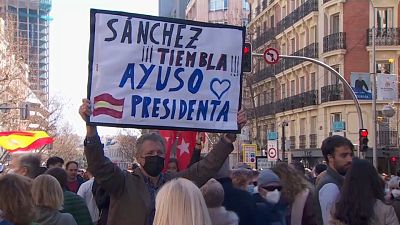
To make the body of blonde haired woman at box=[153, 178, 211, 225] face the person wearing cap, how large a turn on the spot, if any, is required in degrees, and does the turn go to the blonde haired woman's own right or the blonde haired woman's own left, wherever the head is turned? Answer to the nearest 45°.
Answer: approximately 45° to the blonde haired woman's own right

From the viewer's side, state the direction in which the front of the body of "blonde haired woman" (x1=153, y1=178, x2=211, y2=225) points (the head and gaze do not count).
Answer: away from the camera

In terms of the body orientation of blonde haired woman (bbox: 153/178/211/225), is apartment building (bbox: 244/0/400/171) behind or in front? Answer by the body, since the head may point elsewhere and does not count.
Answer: in front

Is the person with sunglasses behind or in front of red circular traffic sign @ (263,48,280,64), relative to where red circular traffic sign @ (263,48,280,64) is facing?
in front

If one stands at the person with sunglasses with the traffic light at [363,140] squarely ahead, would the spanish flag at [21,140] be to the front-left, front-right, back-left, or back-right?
front-left

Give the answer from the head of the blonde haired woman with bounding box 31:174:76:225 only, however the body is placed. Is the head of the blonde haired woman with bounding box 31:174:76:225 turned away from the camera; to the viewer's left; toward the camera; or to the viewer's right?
away from the camera

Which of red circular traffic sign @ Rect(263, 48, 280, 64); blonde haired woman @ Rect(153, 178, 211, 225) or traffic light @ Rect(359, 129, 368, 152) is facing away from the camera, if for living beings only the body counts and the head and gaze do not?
the blonde haired woman

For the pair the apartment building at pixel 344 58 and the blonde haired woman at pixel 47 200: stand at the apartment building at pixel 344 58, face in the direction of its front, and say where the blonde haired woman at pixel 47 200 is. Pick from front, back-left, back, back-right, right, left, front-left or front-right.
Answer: front-left

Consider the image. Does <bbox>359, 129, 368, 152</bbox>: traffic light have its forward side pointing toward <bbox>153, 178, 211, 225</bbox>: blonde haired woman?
yes

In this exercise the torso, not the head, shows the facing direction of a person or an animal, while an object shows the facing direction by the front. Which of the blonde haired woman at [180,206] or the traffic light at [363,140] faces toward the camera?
the traffic light

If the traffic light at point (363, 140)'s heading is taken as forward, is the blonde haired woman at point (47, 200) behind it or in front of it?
in front

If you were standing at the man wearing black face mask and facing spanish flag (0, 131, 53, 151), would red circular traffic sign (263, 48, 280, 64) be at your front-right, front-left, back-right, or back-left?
front-right

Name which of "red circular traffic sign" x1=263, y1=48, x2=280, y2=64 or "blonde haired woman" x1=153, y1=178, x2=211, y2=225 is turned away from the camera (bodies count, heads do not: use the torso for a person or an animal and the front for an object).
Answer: the blonde haired woman

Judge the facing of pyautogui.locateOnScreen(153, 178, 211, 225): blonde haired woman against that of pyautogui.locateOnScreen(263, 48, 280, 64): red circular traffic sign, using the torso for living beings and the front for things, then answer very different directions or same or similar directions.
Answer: very different directions

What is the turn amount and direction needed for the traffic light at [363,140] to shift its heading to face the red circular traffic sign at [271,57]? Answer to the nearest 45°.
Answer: approximately 45° to its right

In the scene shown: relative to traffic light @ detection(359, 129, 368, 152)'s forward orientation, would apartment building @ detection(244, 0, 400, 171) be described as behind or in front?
behind

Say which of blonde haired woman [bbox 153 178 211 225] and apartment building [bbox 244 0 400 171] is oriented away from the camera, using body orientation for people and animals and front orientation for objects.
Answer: the blonde haired woman

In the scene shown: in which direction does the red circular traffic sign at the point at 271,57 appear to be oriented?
toward the camera

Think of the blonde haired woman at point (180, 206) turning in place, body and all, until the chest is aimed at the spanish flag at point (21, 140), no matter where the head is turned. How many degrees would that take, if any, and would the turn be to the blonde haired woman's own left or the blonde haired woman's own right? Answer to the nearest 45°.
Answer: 0° — they already face it

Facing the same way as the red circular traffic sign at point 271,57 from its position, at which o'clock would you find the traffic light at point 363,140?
The traffic light is roughly at 8 o'clock from the red circular traffic sign.
